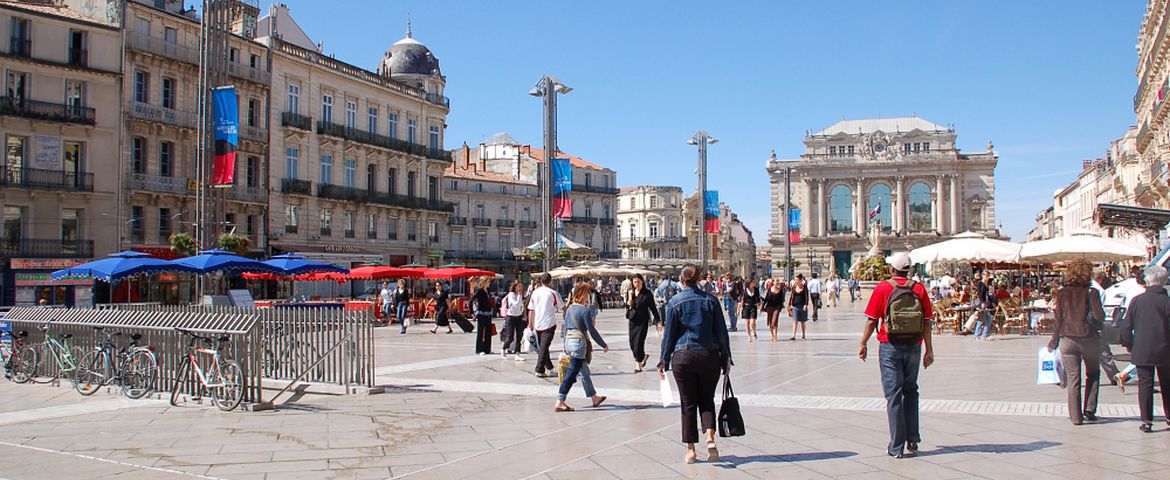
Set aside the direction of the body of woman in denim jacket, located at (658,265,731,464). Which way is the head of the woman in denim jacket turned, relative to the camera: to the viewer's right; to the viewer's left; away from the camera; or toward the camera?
away from the camera

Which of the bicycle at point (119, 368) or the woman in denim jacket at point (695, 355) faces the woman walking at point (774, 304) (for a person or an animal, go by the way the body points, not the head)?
the woman in denim jacket

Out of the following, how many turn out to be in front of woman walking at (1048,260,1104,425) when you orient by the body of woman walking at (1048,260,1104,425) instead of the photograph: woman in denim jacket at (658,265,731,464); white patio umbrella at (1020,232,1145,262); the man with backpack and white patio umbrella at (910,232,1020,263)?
2

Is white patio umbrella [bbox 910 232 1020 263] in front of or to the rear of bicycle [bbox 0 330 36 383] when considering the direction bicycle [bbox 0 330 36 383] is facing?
to the rear

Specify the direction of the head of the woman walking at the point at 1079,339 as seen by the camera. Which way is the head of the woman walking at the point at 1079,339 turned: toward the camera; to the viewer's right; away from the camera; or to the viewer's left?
away from the camera

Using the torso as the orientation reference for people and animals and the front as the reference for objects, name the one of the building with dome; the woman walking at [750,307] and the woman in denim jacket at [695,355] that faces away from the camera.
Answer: the woman in denim jacket

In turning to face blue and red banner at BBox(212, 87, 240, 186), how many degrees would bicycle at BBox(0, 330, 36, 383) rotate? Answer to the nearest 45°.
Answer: approximately 90° to its right

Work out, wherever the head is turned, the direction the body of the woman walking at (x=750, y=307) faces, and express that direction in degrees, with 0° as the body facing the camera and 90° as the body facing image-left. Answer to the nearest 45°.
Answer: approximately 0°

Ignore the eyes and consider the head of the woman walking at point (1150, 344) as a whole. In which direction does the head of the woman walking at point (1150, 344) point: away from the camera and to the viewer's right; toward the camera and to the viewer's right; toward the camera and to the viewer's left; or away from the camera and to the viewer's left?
away from the camera and to the viewer's left

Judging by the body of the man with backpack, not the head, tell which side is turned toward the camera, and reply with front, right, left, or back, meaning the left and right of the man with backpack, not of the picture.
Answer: back

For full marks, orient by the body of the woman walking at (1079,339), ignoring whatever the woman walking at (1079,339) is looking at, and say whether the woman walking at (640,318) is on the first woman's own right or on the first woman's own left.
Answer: on the first woman's own left

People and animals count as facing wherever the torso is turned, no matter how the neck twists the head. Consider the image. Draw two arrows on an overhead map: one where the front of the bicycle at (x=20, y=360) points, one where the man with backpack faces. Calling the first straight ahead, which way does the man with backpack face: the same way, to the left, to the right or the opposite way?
to the right
